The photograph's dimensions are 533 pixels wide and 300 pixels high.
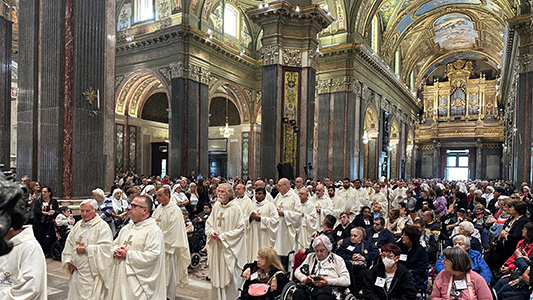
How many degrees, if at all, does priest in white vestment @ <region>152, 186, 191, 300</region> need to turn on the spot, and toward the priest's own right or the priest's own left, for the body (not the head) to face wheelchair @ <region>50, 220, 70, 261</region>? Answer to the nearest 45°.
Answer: approximately 90° to the priest's own right

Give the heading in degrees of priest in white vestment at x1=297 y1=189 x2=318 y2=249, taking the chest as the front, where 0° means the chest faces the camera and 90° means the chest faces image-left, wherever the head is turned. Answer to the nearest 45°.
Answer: approximately 45°

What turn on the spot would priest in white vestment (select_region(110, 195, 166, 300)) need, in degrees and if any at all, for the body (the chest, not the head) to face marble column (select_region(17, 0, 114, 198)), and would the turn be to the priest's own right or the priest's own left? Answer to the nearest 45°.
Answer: approximately 135° to the priest's own right

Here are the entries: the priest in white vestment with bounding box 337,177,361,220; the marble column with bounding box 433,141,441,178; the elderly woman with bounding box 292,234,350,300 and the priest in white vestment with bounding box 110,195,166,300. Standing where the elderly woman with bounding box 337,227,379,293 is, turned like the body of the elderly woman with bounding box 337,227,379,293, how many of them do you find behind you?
2

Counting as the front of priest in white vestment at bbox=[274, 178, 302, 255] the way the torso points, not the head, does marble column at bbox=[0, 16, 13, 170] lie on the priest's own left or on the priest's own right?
on the priest's own right

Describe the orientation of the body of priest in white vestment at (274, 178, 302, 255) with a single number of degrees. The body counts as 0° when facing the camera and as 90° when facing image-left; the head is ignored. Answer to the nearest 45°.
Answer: approximately 45°

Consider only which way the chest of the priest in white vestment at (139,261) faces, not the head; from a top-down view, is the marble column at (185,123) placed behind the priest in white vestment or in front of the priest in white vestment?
behind

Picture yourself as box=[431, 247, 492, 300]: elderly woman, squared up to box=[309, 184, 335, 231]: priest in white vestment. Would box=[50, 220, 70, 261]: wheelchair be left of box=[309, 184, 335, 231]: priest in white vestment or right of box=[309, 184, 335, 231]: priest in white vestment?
left

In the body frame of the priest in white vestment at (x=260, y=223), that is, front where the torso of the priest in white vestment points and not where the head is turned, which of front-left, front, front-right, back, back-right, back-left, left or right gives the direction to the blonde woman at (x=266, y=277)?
front-left
